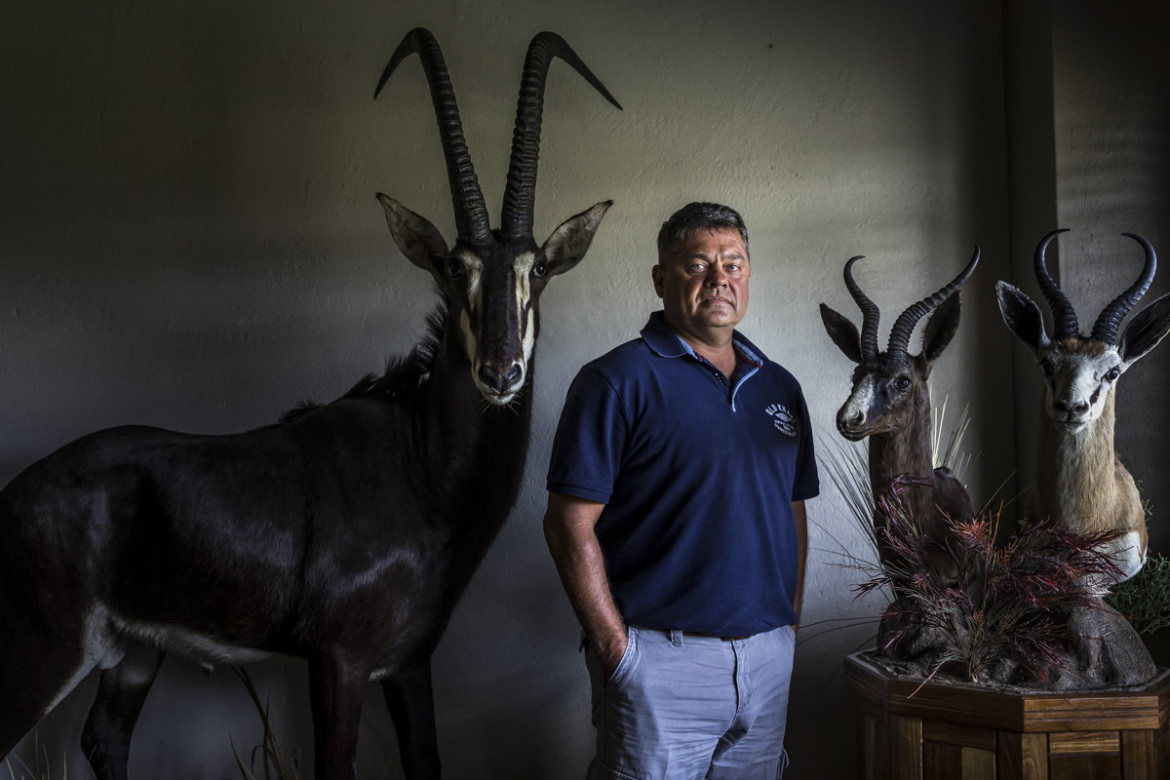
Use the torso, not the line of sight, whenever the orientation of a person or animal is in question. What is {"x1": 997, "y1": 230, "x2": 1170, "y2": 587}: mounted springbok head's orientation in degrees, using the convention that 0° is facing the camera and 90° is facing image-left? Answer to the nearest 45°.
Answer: approximately 0°

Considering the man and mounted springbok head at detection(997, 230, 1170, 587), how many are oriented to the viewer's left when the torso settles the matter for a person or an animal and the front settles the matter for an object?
0

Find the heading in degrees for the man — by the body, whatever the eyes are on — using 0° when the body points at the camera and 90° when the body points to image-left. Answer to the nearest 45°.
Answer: approximately 315°

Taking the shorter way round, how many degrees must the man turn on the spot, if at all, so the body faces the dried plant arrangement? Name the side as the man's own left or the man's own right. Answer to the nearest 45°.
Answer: approximately 45° to the man's own left

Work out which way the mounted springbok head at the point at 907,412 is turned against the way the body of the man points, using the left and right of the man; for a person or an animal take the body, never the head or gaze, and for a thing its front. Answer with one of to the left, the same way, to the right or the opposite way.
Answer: to the right

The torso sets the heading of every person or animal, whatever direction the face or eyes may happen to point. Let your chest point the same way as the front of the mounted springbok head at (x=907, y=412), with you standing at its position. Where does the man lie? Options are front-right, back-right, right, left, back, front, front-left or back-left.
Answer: front

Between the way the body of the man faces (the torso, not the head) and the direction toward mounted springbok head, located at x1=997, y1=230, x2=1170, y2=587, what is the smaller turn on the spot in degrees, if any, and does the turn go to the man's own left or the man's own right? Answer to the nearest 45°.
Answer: approximately 45° to the man's own left

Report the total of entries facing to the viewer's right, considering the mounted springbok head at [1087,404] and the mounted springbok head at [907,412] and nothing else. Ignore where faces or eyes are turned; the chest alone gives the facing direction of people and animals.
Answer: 0

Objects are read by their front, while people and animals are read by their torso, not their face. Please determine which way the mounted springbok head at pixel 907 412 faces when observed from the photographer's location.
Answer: facing the viewer and to the left of the viewer
